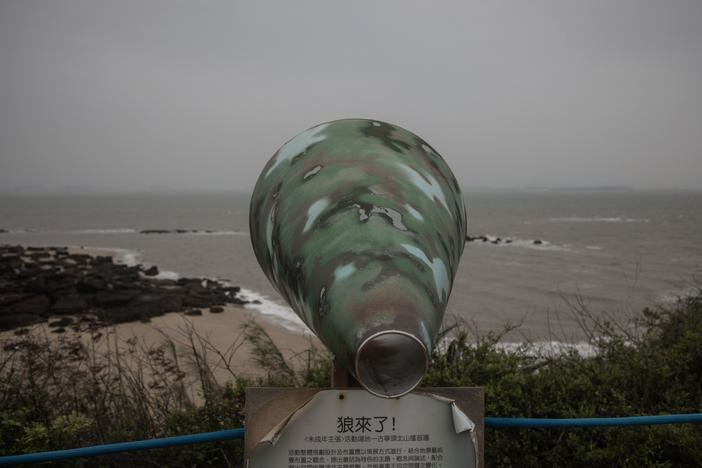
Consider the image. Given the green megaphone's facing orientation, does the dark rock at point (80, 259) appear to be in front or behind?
in front

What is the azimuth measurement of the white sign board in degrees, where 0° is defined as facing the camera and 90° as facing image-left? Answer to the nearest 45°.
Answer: approximately 0°

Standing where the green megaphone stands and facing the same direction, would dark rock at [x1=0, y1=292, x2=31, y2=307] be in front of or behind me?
in front

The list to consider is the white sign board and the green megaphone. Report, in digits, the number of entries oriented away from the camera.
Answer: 1

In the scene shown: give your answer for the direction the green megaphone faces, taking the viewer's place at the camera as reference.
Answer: facing away from the viewer

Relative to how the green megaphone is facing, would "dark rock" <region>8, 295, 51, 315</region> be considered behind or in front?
in front

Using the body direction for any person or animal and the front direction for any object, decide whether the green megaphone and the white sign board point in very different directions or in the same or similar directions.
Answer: very different directions

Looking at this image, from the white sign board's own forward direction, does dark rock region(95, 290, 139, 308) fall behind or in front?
behind

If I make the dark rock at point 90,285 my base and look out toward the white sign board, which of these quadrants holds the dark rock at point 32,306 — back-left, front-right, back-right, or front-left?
front-right

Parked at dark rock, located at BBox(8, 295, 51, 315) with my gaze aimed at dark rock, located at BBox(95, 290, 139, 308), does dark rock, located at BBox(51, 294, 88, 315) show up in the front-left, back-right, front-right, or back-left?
front-right

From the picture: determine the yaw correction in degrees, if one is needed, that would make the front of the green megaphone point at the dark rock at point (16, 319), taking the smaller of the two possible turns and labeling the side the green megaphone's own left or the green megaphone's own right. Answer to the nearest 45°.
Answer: approximately 45° to the green megaphone's own left

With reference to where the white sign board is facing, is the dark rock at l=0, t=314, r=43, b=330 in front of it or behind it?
behind

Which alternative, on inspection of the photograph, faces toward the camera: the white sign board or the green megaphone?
the white sign board
